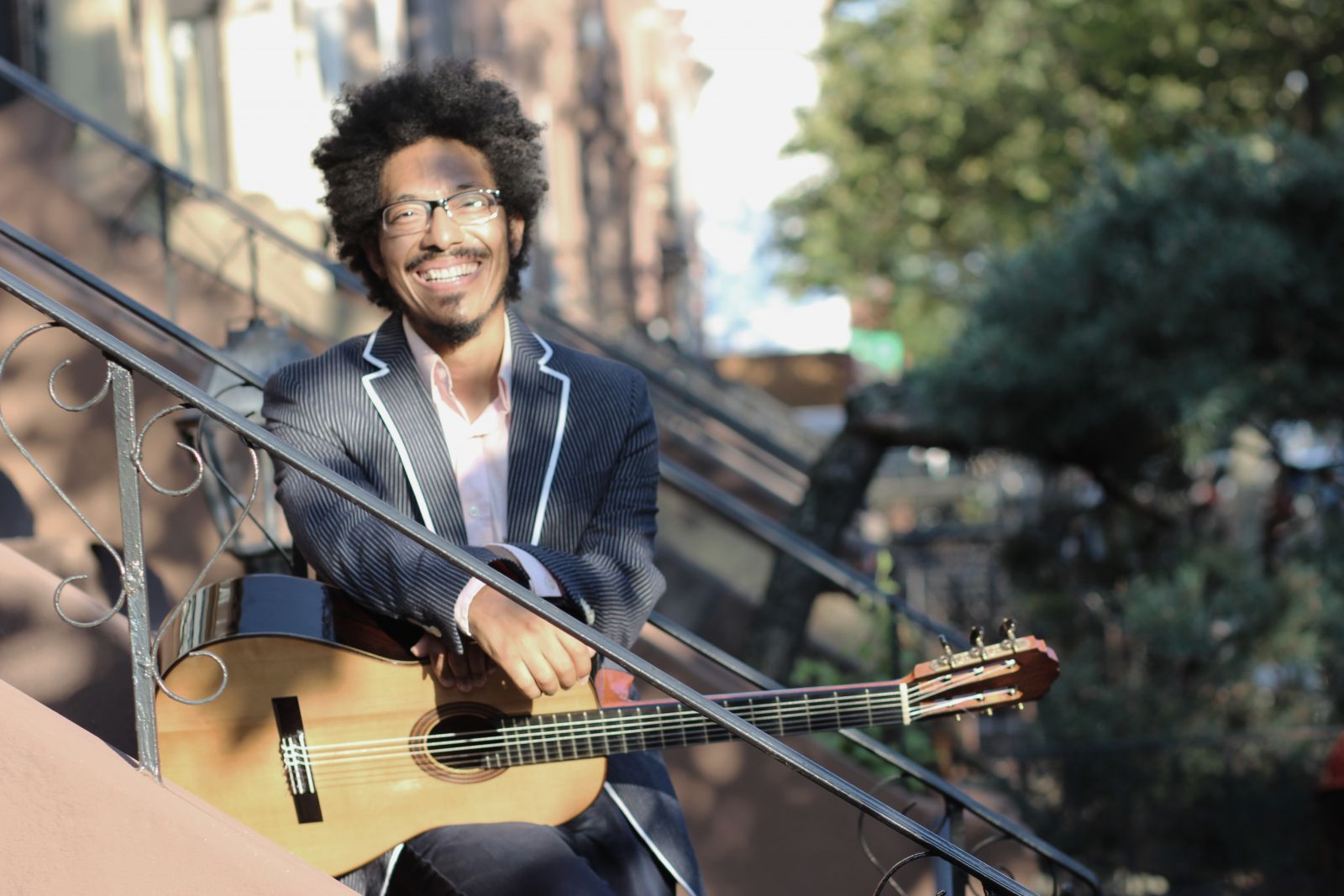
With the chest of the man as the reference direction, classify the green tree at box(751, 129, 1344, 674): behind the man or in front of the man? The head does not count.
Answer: behind

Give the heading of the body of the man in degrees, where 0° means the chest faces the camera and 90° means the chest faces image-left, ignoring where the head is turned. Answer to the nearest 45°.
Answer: approximately 0°

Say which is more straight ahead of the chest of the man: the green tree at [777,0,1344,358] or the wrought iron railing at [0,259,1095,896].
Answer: the wrought iron railing
